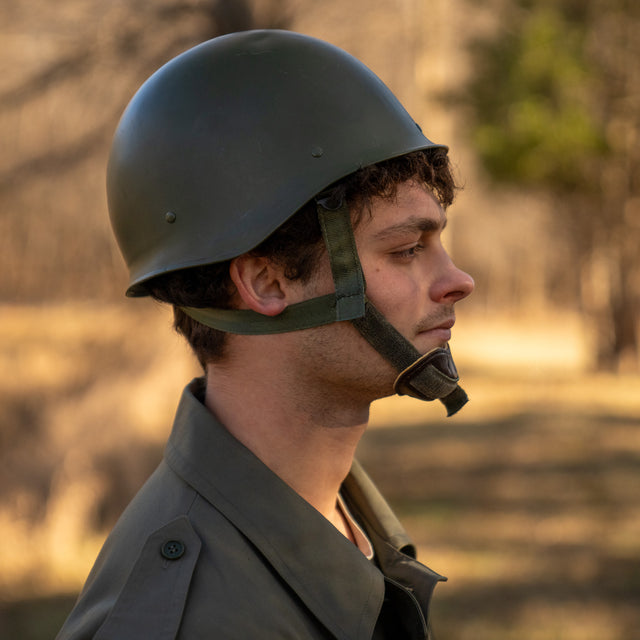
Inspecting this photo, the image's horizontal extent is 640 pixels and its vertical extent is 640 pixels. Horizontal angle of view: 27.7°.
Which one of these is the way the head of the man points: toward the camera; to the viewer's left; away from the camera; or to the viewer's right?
to the viewer's right

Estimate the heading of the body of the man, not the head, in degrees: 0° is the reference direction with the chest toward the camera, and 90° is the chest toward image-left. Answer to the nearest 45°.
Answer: approximately 270°
